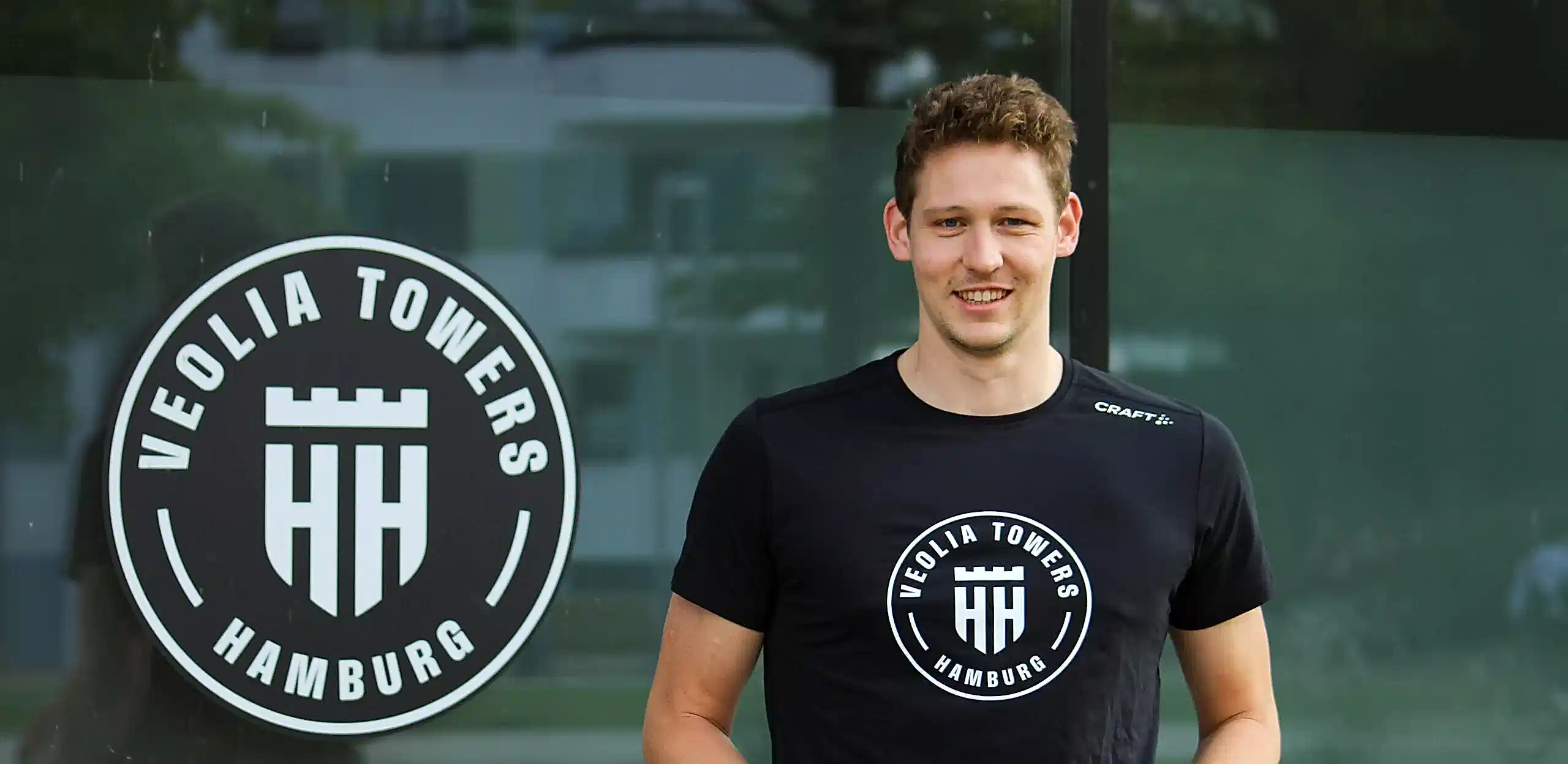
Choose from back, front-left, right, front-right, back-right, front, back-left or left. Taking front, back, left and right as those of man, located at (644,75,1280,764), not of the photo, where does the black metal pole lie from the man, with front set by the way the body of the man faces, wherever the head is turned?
back

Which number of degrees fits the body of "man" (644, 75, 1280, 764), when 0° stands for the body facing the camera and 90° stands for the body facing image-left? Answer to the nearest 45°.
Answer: approximately 0°
